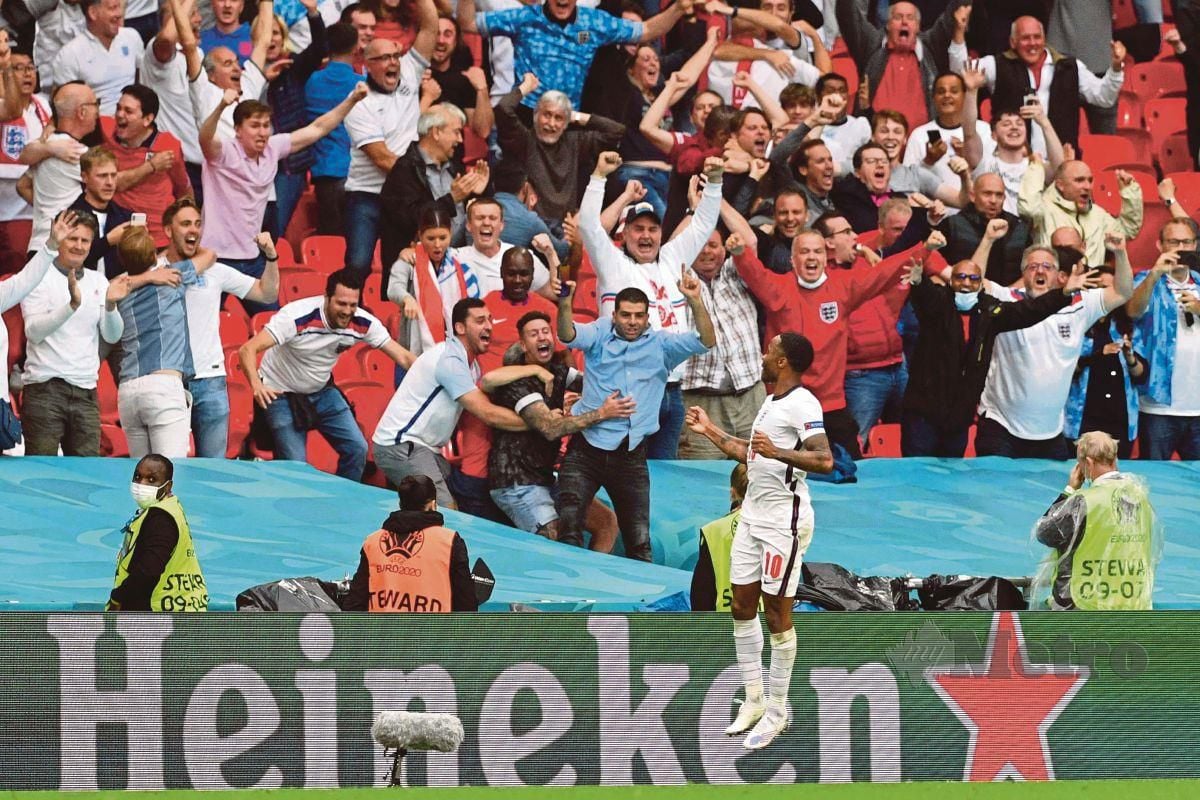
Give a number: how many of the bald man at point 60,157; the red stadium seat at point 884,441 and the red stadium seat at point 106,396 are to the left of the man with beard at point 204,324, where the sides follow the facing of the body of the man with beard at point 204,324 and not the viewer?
1

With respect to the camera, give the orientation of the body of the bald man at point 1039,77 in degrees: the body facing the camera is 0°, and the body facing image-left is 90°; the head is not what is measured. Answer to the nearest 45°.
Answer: approximately 0°

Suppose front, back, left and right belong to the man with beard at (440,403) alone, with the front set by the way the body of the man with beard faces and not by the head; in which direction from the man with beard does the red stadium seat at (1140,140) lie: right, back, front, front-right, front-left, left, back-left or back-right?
front-left

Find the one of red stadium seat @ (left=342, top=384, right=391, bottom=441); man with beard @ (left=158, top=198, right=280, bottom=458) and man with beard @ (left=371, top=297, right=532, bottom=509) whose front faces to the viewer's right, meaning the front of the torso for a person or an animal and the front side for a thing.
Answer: man with beard @ (left=371, top=297, right=532, bottom=509)
